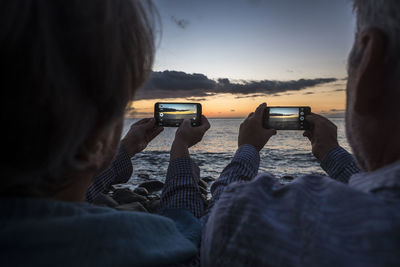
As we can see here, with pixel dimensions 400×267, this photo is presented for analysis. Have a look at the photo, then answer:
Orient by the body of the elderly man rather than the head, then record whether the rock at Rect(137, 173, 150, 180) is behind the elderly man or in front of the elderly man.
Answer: in front

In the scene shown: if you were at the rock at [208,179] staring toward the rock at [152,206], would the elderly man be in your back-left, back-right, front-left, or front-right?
front-left

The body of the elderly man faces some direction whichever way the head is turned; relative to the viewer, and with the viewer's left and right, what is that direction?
facing away from the viewer and to the left of the viewer

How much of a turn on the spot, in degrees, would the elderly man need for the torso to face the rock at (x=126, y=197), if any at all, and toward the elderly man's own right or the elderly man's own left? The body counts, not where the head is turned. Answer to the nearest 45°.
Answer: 0° — they already face it

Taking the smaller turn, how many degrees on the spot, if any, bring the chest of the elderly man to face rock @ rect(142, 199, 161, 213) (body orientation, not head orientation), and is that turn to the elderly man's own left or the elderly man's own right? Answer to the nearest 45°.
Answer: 0° — they already face it

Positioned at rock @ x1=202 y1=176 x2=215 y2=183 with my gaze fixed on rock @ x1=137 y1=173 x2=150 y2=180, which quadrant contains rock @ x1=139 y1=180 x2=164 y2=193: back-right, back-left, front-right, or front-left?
front-left

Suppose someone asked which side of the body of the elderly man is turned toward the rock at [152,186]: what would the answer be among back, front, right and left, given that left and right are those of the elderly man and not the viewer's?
front

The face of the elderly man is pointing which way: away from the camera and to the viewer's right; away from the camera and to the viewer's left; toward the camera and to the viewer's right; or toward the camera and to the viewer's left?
away from the camera and to the viewer's left

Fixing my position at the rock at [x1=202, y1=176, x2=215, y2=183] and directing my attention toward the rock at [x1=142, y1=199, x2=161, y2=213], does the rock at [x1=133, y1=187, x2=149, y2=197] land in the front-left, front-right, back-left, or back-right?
front-right

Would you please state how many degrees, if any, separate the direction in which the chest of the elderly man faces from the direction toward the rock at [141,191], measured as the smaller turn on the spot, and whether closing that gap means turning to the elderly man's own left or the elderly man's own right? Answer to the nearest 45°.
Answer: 0° — they already face it
